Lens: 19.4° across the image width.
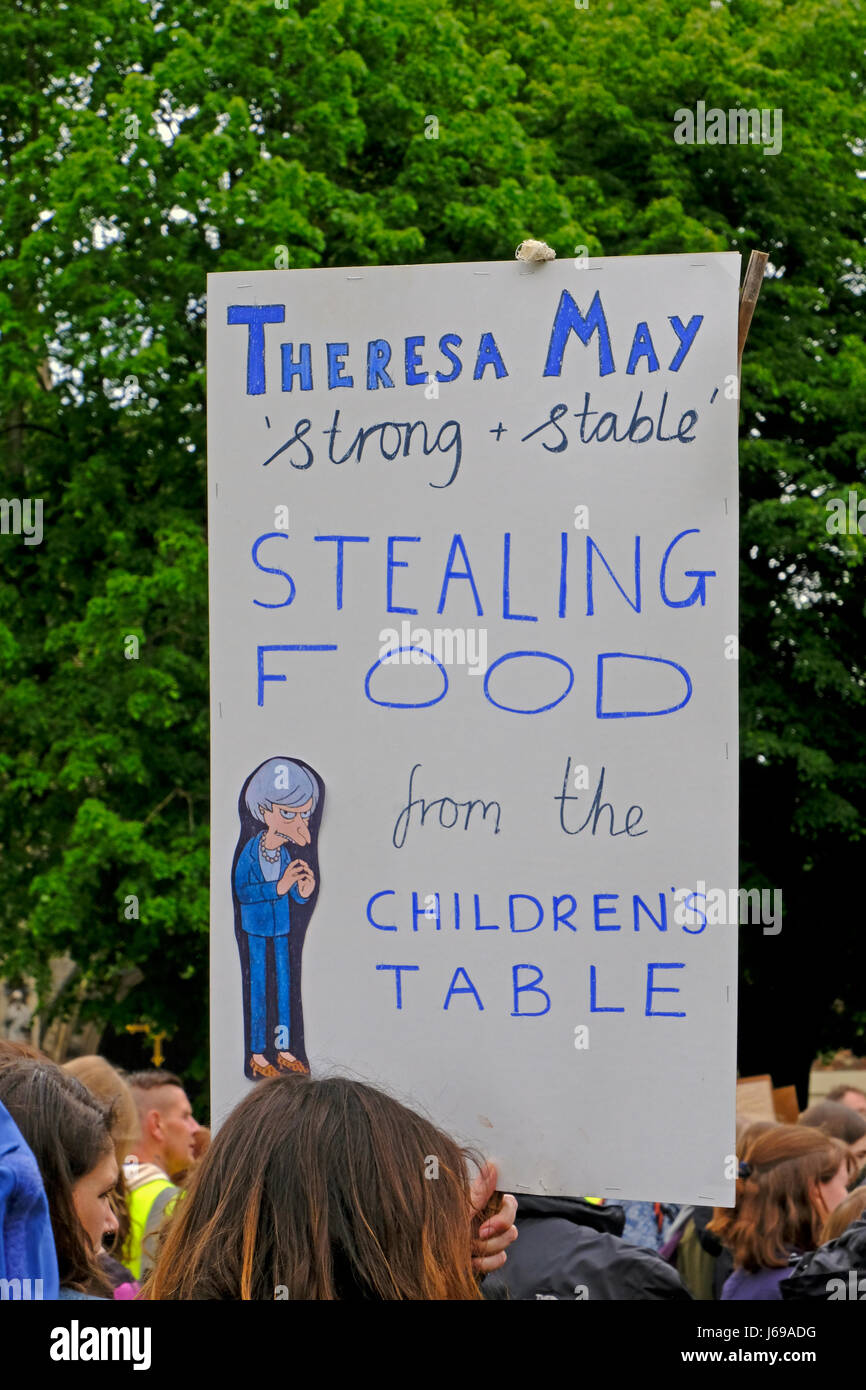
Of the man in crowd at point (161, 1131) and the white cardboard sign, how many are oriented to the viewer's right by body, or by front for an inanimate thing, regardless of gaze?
1

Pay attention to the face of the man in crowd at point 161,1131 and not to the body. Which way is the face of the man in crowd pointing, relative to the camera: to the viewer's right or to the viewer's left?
to the viewer's right

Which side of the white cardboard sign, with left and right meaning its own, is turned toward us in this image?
front

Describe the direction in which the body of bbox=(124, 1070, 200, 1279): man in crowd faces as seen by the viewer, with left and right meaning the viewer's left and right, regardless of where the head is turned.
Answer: facing to the right of the viewer

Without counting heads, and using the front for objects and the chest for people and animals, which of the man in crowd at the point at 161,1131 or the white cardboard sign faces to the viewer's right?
the man in crowd

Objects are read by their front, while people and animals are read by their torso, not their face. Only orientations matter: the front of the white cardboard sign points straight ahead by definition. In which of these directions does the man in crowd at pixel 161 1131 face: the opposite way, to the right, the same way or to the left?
to the left
